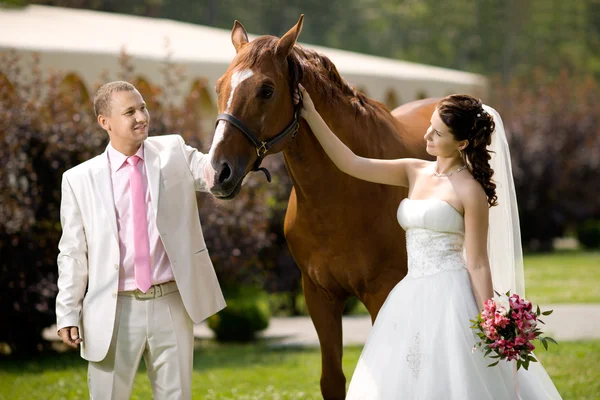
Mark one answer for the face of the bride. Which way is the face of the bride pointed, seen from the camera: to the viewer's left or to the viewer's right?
to the viewer's left

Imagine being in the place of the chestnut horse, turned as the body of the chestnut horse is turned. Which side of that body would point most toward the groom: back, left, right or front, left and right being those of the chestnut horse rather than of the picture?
front

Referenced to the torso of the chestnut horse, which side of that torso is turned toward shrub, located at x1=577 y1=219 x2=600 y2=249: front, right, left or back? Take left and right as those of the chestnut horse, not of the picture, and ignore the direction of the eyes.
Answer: back

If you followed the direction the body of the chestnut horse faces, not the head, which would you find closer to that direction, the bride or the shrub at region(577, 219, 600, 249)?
the bride

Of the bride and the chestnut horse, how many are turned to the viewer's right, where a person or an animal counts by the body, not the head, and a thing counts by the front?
0

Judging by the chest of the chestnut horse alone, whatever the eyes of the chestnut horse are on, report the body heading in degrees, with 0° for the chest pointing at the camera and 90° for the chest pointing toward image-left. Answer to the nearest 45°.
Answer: approximately 45°

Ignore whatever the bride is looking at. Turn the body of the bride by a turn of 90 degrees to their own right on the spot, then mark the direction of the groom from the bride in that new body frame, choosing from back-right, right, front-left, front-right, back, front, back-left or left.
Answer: front-left

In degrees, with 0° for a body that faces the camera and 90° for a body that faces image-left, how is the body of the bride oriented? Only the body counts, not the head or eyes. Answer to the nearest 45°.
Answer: approximately 45°

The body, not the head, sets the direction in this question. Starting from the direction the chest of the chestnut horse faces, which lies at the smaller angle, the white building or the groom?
the groom

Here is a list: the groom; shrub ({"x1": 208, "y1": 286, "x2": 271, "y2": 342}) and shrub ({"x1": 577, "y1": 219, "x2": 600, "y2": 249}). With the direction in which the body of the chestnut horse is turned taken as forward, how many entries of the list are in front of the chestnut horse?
1

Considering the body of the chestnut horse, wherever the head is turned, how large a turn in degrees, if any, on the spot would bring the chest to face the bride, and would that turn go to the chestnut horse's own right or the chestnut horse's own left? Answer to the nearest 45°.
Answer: approximately 90° to the chestnut horse's own left

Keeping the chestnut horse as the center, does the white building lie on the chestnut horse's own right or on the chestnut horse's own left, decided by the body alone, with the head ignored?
on the chestnut horse's own right
